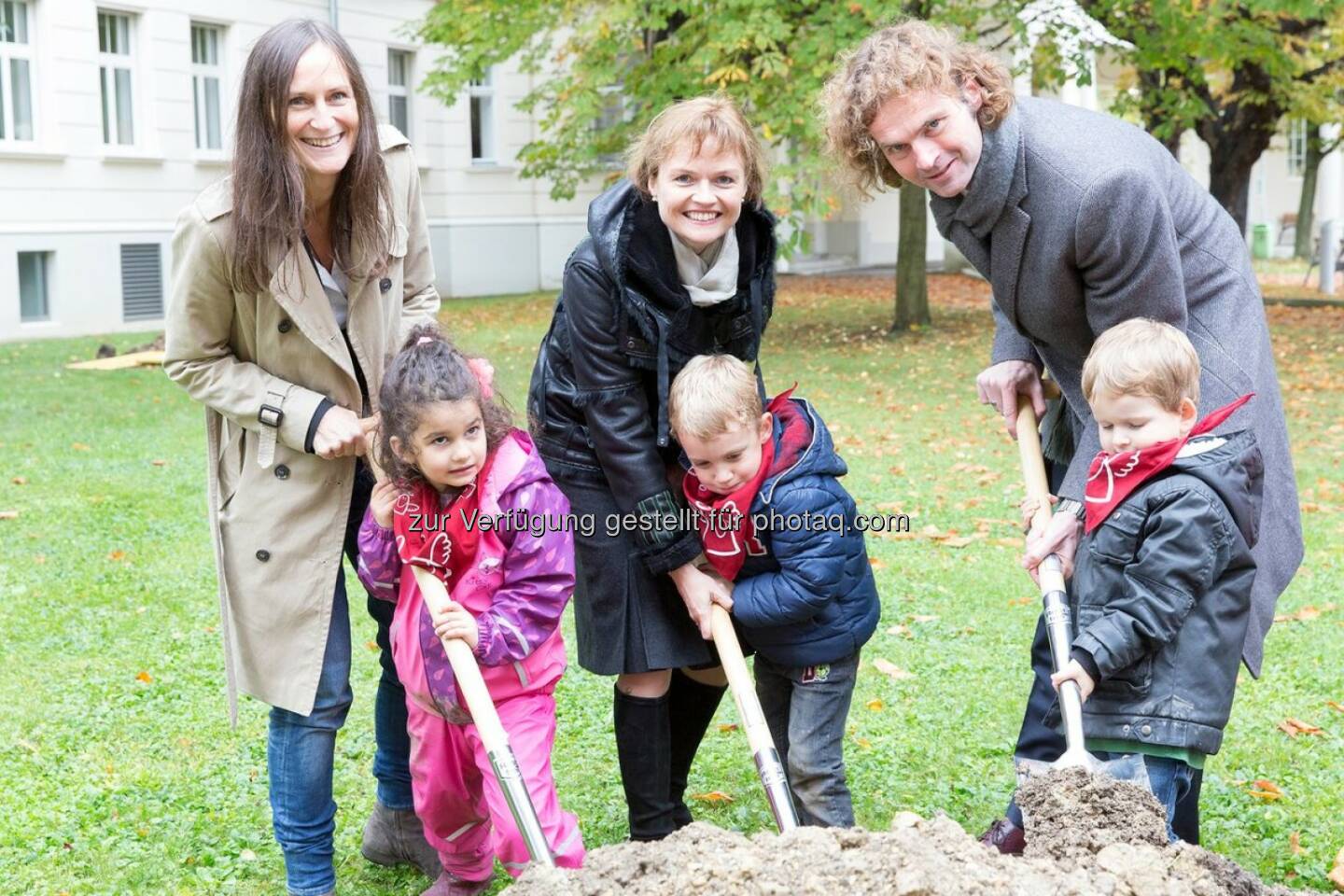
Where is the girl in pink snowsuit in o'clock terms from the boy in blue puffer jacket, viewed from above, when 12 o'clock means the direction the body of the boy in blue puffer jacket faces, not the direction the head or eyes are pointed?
The girl in pink snowsuit is roughly at 1 o'clock from the boy in blue puffer jacket.

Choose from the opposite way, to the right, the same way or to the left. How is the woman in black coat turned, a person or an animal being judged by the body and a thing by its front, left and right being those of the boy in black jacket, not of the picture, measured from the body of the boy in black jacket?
to the left

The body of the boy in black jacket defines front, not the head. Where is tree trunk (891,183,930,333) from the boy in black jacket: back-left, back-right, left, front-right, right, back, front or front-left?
back-right

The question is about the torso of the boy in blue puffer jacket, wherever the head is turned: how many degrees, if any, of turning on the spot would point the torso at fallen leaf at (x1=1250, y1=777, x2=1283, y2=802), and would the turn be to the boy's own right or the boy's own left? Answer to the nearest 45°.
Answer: approximately 180°

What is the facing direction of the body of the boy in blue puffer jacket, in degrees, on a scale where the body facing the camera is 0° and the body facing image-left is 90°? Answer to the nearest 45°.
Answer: approximately 45°

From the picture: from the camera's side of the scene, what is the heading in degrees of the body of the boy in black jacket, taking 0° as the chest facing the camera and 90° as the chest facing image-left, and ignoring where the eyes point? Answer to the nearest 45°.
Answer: approximately 45°

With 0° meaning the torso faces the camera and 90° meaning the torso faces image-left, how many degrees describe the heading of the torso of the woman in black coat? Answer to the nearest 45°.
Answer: approximately 315°
